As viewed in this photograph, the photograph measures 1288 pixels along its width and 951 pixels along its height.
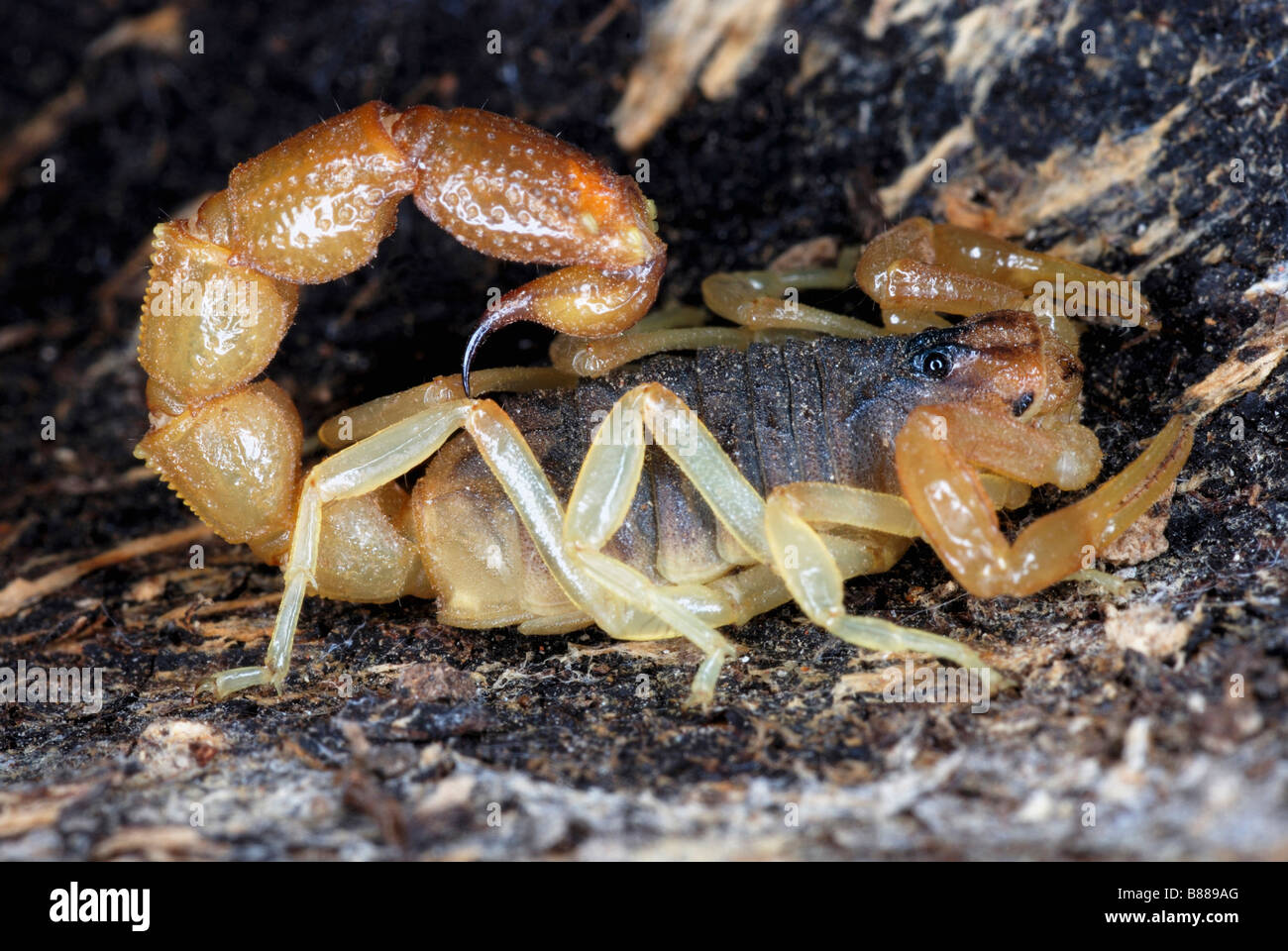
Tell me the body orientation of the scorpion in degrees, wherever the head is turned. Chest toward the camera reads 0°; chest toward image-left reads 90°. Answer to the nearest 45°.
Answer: approximately 270°
